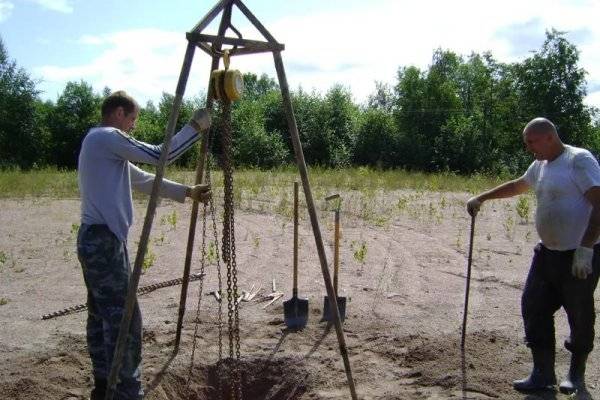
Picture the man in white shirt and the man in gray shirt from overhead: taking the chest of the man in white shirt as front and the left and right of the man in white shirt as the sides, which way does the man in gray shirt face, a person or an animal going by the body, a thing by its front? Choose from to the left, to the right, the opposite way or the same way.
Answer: the opposite way

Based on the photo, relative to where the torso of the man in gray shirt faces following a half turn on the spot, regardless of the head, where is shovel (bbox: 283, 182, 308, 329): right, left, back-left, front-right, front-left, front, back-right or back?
back-right

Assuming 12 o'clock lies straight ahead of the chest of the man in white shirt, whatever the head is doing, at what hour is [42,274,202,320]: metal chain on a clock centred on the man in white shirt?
The metal chain is roughly at 2 o'clock from the man in white shirt.

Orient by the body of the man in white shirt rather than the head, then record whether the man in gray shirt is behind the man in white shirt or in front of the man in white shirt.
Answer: in front

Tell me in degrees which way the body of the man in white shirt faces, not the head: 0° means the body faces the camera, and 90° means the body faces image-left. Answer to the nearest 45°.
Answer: approximately 45°

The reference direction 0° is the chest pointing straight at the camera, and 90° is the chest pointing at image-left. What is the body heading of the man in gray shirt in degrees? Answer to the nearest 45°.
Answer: approximately 270°

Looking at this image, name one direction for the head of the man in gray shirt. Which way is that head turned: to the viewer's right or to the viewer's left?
to the viewer's right

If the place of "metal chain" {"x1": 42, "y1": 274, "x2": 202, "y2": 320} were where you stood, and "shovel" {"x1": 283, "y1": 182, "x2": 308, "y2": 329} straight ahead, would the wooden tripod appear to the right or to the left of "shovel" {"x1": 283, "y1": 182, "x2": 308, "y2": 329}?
right

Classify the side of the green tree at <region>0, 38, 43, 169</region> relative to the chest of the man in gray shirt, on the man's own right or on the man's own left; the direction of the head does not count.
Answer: on the man's own left

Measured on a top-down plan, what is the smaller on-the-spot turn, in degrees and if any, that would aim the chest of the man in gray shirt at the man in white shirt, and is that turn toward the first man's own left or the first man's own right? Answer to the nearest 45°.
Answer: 0° — they already face them

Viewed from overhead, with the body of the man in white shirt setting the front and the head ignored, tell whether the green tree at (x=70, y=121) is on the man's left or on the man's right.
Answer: on the man's right

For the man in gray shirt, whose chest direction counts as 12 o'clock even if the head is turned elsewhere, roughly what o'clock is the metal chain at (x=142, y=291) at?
The metal chain is roughly at 9 o'clock from the man in gray shirt.
